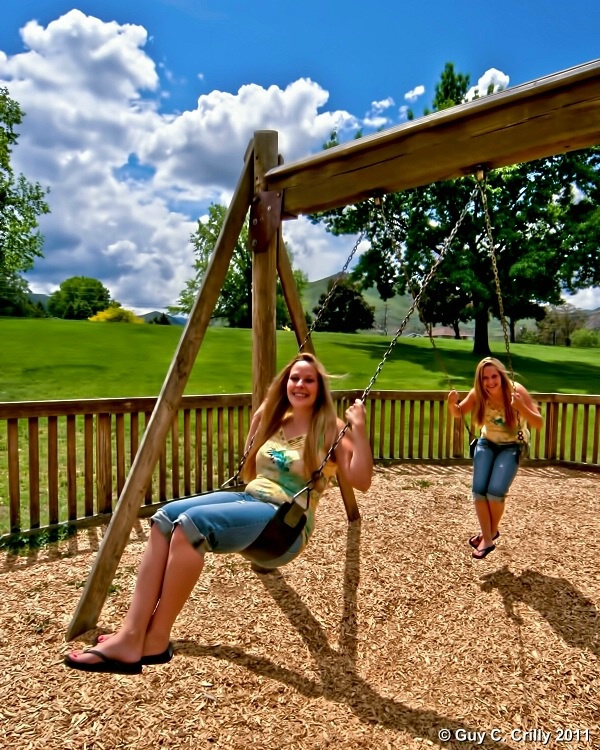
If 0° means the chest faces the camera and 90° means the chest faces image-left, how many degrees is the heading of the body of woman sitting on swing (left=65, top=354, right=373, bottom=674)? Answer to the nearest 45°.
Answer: approximately 45°

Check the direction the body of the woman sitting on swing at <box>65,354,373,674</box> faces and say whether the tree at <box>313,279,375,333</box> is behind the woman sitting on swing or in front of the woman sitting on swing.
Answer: behind

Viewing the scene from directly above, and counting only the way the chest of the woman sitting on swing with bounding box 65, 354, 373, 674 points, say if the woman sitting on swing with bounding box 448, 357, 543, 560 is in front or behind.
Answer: behind

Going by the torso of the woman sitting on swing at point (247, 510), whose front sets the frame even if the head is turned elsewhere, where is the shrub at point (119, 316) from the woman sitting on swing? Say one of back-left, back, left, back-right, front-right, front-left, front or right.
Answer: back-right

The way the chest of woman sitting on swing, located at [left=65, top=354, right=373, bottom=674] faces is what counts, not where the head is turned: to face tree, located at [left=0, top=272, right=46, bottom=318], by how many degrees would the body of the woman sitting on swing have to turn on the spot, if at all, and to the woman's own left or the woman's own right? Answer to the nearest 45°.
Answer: approximately 135° to the woman's own right
